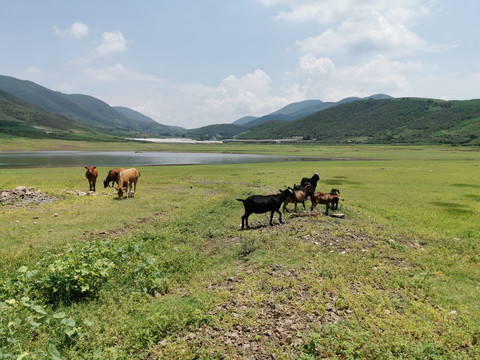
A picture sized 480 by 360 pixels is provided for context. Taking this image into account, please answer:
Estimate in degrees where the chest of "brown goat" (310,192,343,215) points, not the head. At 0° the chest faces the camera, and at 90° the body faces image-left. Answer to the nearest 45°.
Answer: approximately 270°

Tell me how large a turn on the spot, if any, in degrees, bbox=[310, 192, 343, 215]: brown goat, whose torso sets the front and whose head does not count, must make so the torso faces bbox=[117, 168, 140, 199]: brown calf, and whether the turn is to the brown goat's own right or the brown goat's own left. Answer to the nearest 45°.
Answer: approximately 180°

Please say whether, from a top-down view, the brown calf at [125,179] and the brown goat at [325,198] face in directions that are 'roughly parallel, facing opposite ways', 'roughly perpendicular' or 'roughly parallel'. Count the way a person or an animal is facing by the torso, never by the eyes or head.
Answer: roughly perpendicular

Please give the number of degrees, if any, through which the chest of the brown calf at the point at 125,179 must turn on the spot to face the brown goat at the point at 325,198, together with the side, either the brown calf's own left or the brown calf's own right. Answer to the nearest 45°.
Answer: approximately 90° to the brown calf's own left

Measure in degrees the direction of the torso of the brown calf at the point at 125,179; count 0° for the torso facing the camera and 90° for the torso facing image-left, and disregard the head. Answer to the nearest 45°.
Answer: approximately 45°

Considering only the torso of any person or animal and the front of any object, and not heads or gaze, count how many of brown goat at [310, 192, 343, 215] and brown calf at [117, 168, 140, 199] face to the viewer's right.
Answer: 1
